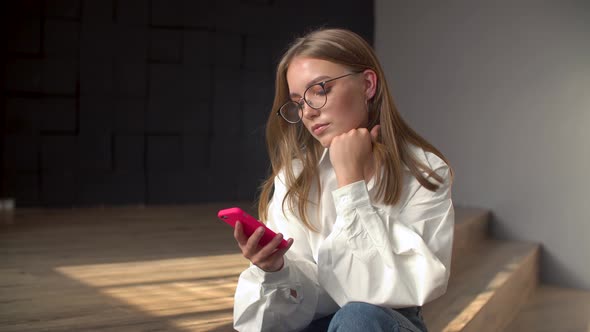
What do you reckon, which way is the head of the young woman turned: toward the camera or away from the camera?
toward the camera
